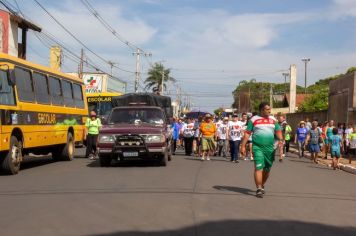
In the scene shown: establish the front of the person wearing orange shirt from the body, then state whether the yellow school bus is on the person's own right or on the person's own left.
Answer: on the person's own right

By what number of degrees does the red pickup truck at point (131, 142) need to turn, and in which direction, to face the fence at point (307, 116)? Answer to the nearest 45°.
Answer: approximately 135° to its left

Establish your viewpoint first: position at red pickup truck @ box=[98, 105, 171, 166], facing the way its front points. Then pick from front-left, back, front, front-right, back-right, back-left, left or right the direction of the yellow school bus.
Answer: right

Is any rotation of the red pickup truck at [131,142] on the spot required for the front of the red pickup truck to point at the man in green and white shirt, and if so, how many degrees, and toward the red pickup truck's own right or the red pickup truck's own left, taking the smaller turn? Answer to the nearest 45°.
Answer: approximately 45° to the red pickup truck's own left

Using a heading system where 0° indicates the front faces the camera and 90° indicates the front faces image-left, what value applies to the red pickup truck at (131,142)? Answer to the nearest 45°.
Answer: approximately 0°

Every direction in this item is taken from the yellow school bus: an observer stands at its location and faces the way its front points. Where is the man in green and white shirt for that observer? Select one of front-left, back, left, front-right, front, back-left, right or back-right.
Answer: left

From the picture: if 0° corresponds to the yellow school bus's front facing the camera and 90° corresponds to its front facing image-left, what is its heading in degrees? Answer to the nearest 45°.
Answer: approximately 45°
